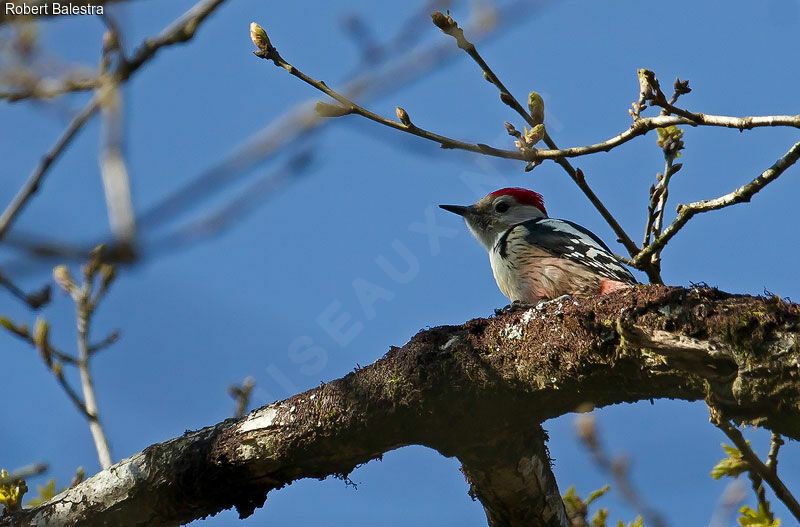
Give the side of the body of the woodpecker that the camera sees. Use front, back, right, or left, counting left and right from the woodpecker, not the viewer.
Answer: left

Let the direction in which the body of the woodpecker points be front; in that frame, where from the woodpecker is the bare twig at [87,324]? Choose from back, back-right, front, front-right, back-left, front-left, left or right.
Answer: front-left
